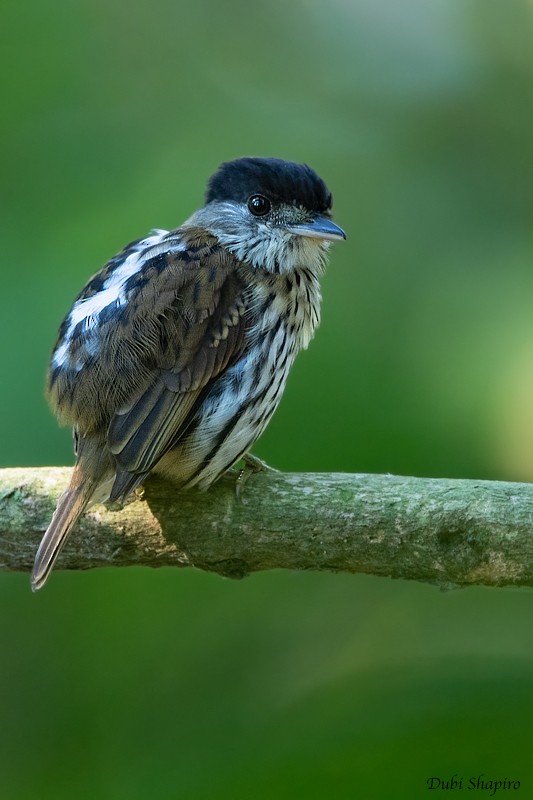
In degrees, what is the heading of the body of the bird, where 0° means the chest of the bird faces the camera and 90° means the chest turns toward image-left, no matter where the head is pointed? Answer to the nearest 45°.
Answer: approximately 270°
